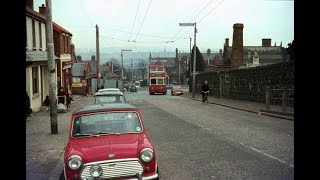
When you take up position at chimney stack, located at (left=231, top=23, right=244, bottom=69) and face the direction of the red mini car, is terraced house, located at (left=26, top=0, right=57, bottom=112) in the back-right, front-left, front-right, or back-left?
front-right

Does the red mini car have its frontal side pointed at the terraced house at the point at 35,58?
no

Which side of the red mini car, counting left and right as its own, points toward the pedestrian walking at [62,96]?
back

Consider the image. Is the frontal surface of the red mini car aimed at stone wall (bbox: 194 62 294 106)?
no

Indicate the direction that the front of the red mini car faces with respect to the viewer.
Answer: facing the viewer

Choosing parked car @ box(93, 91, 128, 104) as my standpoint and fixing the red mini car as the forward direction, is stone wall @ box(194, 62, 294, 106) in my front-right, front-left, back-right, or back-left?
back-left

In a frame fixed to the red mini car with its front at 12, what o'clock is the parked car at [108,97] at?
The parked car is roughly at 6 o'clock from the red mini car.

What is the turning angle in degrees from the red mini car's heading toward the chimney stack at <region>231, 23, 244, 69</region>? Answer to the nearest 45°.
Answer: approximately 135° to its left

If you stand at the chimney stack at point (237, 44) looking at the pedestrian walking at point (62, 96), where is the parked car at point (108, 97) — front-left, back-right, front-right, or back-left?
front-left

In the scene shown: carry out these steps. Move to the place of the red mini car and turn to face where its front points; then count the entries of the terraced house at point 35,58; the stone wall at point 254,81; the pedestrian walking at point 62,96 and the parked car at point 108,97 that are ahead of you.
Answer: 0
